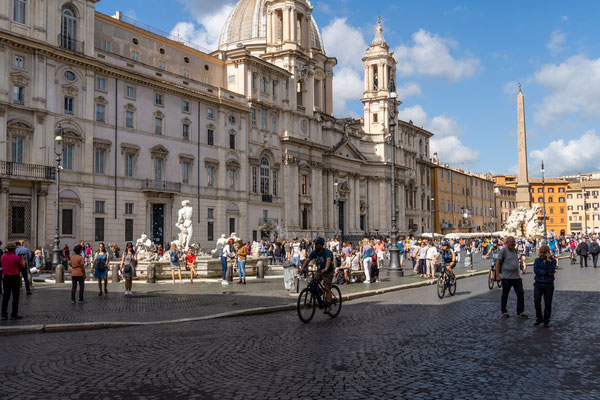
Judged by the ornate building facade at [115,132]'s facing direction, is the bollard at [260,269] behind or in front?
in front

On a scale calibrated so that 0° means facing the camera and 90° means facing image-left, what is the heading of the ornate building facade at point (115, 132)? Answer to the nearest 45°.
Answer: approximately 315°

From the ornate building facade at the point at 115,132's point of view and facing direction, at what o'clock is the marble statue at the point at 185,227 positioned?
The marble statue is roughly at 1 o'clock from the ornate building facade.

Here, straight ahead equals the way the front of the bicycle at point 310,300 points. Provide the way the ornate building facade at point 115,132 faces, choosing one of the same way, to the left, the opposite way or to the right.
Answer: to the left

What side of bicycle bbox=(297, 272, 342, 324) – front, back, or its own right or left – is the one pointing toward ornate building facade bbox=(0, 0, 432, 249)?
right

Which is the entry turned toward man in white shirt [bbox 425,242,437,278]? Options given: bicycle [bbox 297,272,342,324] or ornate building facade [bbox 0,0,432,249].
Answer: the ornate building facade

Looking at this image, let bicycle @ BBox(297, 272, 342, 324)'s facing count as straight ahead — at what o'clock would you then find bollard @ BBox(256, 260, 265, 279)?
The bollard is roughly at 4 o'clock from the bicycle.

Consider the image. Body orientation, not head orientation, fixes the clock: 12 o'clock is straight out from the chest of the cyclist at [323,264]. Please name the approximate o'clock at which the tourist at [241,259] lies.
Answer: The tourist is roughly at 4 o'clock from the cyclist.

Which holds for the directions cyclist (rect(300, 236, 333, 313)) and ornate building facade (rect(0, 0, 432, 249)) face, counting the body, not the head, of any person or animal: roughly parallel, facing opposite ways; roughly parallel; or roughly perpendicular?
roughly perpendicular

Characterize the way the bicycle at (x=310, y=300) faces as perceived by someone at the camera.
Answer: facing the viewer and to the left of the viewer

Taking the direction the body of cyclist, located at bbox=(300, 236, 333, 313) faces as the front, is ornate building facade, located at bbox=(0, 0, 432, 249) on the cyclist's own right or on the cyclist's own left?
on the cyclist's own right
